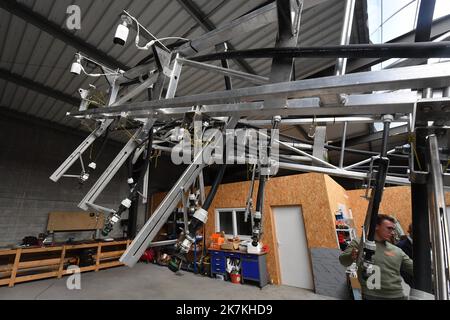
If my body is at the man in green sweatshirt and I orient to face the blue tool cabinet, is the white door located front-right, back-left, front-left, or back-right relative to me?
front-right

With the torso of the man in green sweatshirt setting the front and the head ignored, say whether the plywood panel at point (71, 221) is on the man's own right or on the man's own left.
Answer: on the man's own right

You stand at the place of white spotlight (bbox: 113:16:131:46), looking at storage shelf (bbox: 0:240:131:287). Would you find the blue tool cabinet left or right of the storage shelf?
right

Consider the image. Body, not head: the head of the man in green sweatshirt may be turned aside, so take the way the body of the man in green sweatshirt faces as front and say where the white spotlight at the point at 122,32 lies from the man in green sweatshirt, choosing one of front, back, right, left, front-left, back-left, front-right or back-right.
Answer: front-right

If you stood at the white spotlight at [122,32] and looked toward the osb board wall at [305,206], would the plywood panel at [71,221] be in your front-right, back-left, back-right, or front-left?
front-left

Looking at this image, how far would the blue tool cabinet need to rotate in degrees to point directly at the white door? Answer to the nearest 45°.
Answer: approximately 135° to its left

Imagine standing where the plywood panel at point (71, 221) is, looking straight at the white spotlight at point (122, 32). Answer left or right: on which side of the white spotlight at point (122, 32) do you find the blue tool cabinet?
left

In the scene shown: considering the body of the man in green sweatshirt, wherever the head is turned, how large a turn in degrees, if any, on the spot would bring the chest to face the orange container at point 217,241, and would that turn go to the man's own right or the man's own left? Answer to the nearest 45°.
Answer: approximately 135° to the man's own right

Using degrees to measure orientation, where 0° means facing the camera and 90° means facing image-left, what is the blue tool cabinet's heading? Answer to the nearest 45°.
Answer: approximately 45°

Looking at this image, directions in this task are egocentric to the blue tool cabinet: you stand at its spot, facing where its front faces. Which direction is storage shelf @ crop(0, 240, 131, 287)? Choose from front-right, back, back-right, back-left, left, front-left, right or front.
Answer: front-right

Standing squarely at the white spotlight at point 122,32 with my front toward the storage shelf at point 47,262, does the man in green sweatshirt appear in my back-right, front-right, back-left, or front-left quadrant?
back-right

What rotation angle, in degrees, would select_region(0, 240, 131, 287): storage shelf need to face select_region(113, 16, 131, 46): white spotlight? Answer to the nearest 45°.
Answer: approximately 45° to its right

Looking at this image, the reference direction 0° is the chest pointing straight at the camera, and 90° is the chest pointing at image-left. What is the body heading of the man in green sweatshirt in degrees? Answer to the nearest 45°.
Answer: approximately 0°

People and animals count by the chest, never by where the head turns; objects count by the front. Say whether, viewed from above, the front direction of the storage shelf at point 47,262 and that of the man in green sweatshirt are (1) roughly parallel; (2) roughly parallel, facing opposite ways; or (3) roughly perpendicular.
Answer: roughly perpendicular

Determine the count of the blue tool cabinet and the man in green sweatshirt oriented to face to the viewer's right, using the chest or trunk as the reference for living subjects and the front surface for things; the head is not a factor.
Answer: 0
